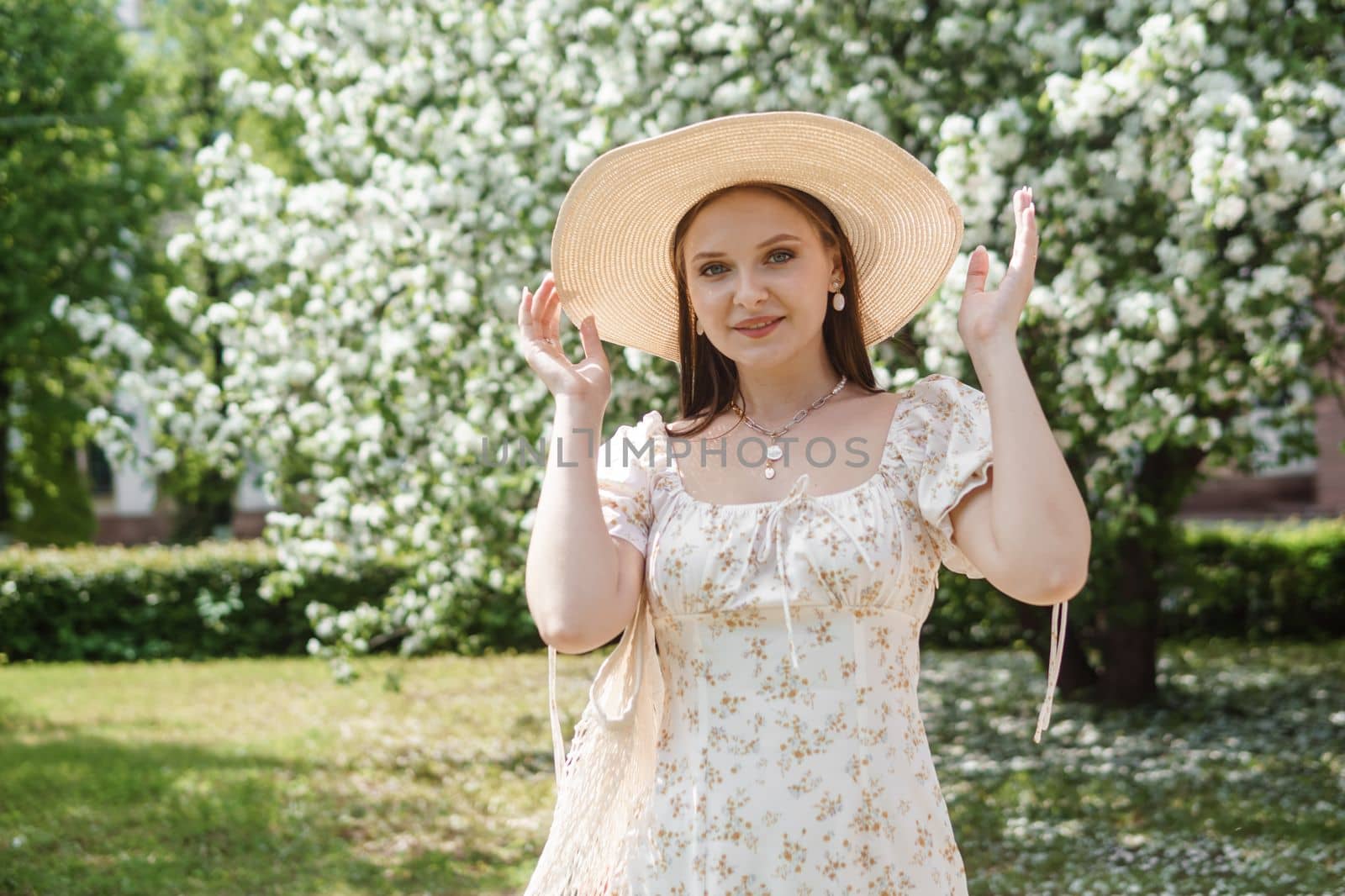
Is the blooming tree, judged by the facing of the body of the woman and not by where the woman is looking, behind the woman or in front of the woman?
behind

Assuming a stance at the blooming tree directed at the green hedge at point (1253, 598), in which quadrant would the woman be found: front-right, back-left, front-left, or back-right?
back-right

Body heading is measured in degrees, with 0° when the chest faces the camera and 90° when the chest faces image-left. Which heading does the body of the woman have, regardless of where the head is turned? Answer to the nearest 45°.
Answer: approximately 0°

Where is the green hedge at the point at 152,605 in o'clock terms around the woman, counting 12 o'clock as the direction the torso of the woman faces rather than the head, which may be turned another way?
The green hedge is roughly at 5 o'clock from the woman.

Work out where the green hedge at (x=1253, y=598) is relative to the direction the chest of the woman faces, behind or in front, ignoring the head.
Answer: behind
